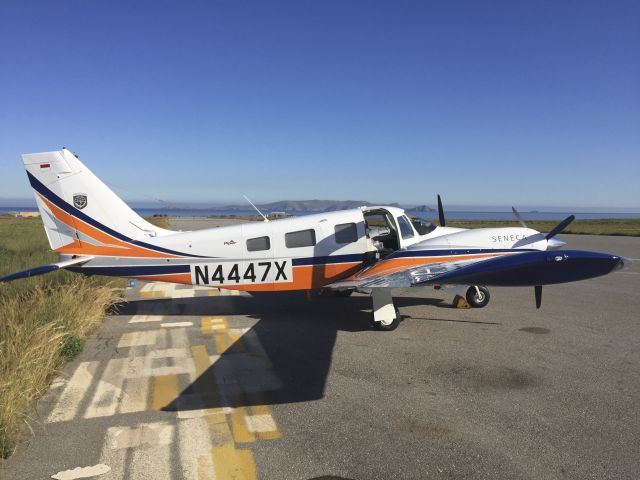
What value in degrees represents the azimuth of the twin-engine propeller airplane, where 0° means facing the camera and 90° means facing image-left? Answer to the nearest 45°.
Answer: approximately 270°
